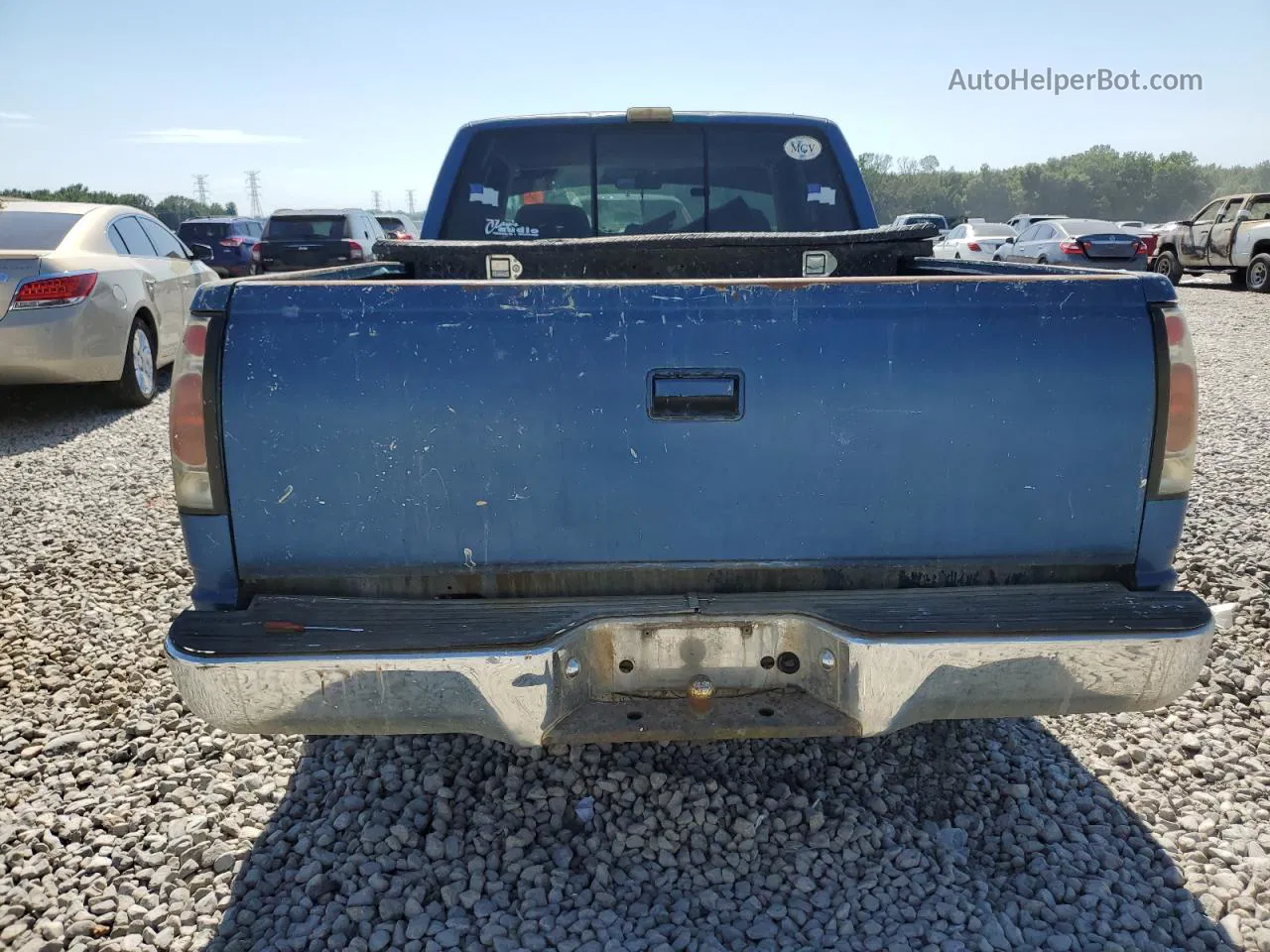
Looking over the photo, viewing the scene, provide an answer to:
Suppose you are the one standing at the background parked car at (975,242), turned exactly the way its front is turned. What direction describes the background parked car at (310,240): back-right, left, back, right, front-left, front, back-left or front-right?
left

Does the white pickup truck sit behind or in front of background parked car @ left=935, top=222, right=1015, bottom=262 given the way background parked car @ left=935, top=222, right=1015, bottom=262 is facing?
behind

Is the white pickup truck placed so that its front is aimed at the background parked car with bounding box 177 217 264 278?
no

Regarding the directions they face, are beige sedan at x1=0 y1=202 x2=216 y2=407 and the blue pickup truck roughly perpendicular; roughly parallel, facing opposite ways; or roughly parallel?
roughly parallel

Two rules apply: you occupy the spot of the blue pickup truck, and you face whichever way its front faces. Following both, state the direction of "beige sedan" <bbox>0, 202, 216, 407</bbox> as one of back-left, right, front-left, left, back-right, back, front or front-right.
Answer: front-left

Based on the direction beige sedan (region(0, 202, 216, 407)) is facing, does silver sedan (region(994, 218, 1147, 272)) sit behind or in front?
in front

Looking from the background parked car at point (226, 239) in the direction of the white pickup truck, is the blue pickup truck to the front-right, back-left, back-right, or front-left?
front-right

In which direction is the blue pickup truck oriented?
away from the camera

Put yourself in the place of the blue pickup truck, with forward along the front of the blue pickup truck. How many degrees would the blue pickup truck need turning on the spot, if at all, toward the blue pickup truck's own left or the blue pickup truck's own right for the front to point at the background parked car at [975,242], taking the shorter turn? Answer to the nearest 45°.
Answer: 0° — it already faces it

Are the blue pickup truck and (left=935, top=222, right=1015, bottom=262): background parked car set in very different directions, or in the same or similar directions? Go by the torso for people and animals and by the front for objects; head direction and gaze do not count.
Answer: same or similar directions

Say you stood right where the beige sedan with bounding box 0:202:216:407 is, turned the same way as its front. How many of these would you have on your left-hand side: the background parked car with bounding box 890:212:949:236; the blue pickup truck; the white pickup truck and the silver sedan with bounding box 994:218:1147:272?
0

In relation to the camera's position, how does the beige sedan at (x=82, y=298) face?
facing away from the viewer and to the right of the viewer

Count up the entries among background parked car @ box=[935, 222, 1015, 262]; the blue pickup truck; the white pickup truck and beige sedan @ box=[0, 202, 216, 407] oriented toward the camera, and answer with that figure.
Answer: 0

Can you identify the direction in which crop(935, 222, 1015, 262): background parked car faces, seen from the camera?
facing away from the viewer and to the left of the viewer

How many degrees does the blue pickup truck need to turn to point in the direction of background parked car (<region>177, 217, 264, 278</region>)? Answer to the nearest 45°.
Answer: approximately 45° to its left

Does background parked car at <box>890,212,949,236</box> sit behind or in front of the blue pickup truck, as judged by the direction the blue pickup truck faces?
in front

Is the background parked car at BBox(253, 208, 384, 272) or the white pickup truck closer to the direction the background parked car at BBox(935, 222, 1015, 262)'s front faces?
the background parked car
